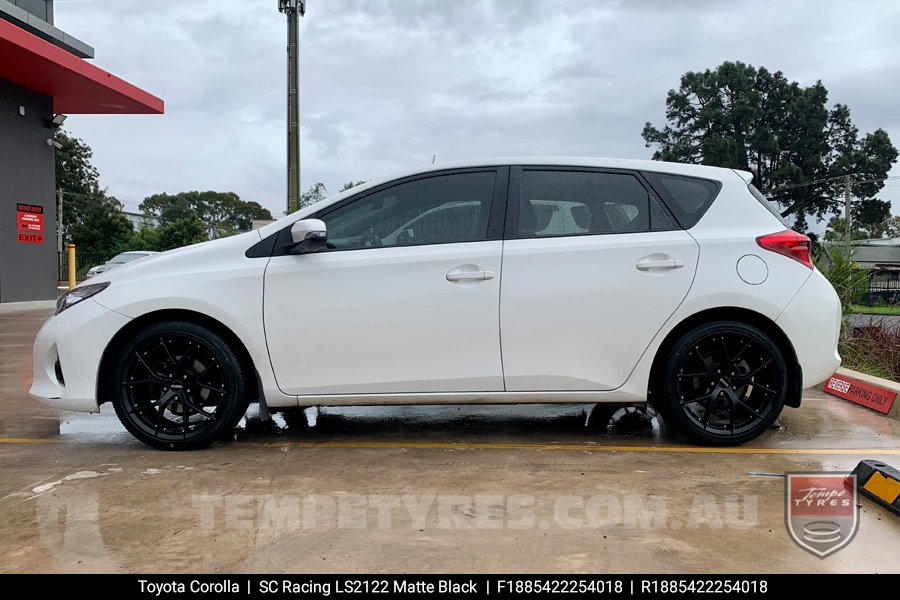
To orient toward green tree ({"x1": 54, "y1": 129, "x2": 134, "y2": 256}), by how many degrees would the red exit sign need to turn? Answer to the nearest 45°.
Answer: approximately 180°

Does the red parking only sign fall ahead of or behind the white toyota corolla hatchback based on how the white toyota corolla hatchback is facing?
behind

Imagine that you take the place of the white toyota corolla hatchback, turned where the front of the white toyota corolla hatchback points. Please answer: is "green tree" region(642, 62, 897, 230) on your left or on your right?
on your right

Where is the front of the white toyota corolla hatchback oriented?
to the viewer's left

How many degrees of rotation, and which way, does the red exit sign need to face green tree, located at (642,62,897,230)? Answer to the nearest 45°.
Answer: approximately 90° to its left

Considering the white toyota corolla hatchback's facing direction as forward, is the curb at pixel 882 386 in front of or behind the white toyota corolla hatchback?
behind

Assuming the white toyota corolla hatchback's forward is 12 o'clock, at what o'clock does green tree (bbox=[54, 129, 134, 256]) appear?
The green tree is roughly at 2 o'clock from the white toyota corolla hatchback.

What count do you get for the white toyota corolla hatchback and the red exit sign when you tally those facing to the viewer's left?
1

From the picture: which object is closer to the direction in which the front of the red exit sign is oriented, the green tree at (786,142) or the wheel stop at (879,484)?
the wheel stop
